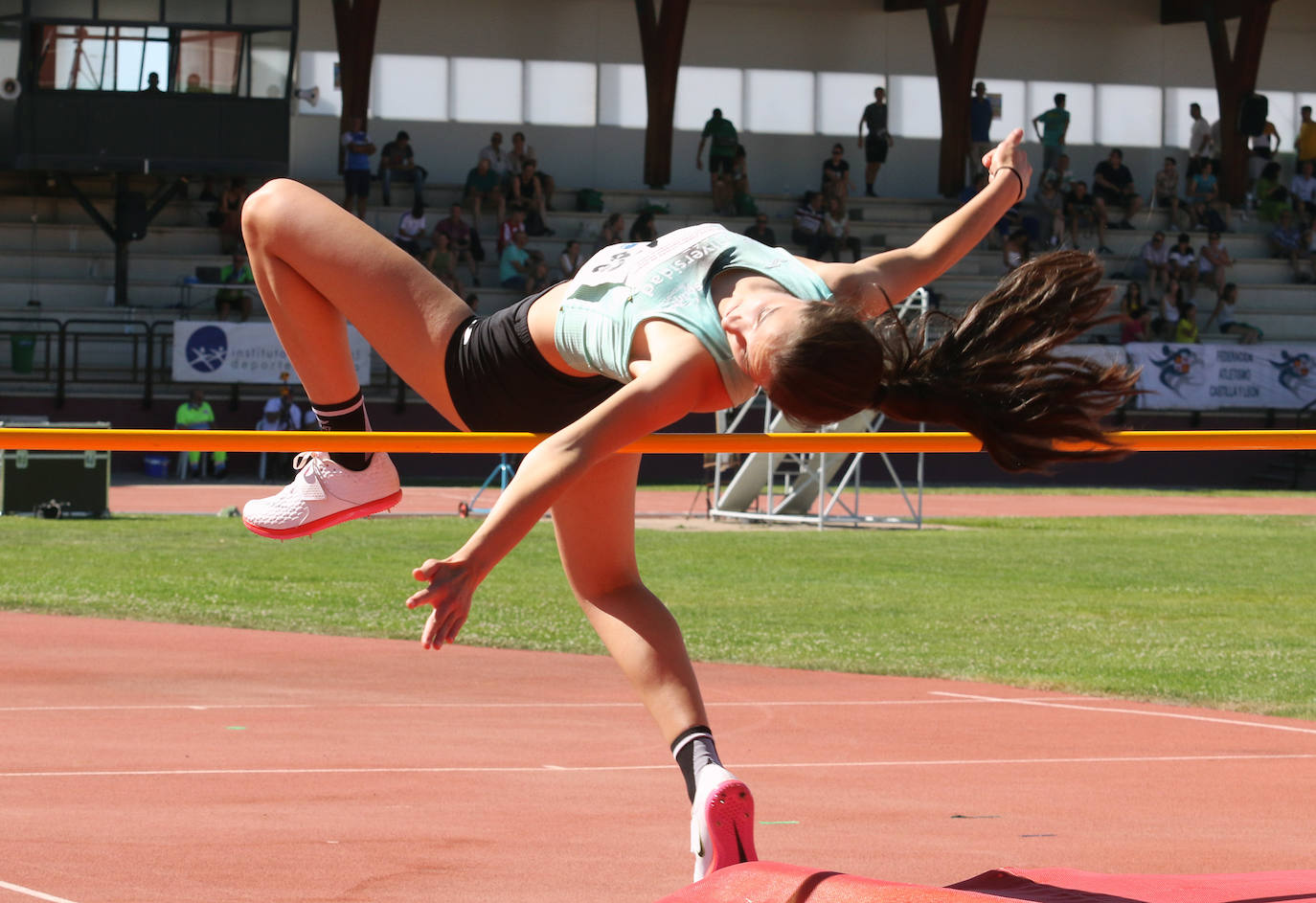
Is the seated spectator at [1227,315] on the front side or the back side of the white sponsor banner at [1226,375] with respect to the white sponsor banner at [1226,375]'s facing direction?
on the back side

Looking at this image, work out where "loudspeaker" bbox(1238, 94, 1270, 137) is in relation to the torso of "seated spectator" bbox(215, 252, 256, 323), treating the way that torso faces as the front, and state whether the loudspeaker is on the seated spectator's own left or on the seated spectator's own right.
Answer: on the seated spectator's own left

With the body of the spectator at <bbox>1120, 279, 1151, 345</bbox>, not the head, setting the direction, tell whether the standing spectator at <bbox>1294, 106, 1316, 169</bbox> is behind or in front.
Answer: behind

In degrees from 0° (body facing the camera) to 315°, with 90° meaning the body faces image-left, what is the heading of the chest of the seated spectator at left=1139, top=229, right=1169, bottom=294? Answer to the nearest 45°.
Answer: approximately 0°

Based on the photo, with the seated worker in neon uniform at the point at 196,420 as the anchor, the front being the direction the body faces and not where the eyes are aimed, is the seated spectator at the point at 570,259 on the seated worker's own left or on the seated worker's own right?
on the seated worker's own left

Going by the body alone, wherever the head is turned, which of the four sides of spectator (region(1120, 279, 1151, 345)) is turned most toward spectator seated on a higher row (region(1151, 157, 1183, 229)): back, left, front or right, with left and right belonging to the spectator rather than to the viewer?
back

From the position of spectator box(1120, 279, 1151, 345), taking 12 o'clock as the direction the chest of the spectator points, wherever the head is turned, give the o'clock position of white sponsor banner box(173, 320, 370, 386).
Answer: The white sponsor banner is roughly at 2 o'clock from the spectator.
